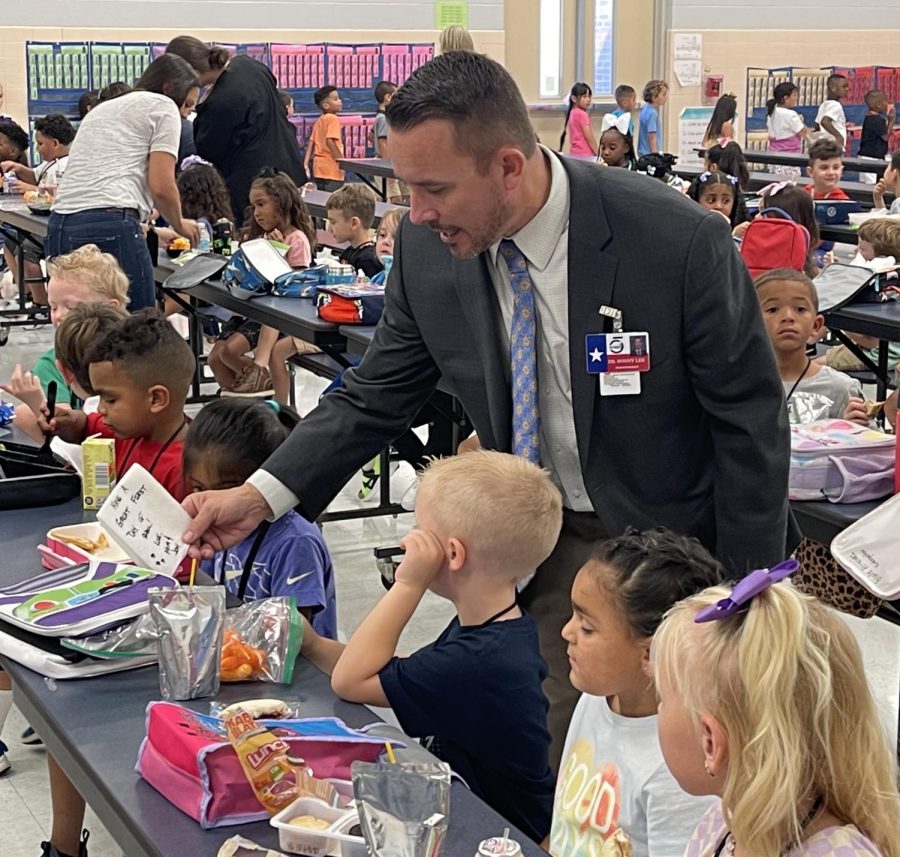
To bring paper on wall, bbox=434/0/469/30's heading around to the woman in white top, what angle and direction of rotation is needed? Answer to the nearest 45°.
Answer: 0° — it already faces them

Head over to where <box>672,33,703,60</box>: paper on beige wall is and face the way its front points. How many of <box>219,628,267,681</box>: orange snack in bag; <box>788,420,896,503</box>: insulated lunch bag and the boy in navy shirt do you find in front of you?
3

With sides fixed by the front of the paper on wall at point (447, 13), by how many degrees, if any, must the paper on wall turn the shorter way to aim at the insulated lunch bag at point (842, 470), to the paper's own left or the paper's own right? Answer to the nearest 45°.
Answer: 0° — it already faces it

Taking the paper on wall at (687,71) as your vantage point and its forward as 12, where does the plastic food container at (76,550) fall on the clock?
The plastic food container is roughly at 12 o'clock from the paper on wall.

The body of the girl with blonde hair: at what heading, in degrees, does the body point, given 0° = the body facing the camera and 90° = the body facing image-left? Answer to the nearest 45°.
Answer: approximately 135°

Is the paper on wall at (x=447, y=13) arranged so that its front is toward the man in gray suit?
yes

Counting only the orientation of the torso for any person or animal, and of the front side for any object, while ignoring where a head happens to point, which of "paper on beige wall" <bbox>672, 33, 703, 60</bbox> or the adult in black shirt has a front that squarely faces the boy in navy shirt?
the paper on beige wall
